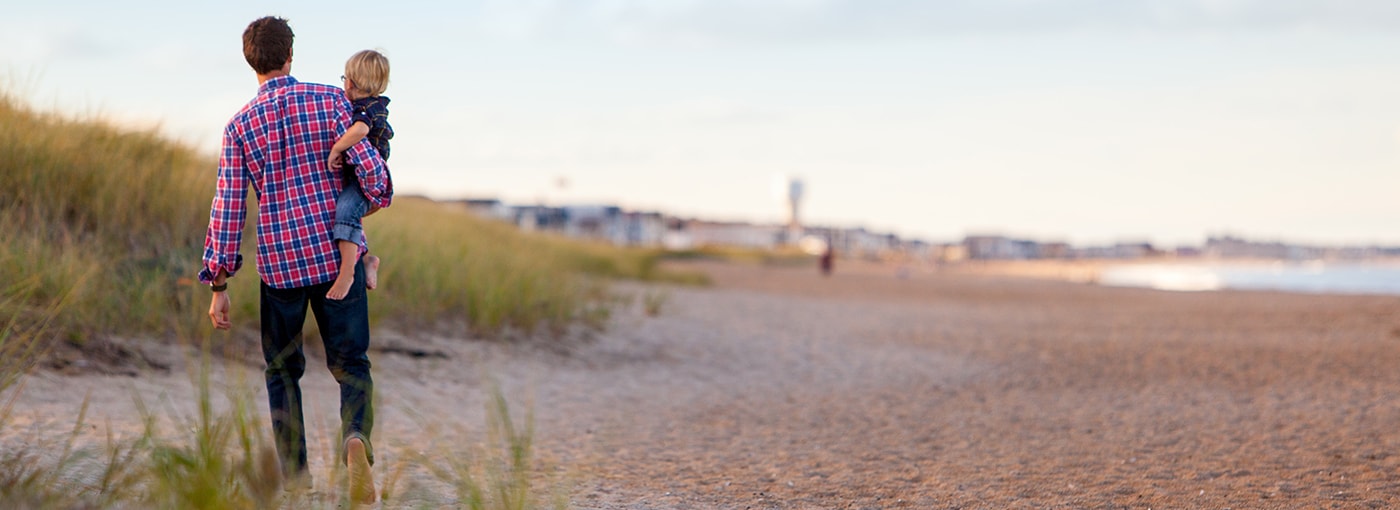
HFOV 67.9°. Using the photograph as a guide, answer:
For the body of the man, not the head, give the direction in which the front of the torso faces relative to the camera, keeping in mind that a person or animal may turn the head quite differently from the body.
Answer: away from the camera
